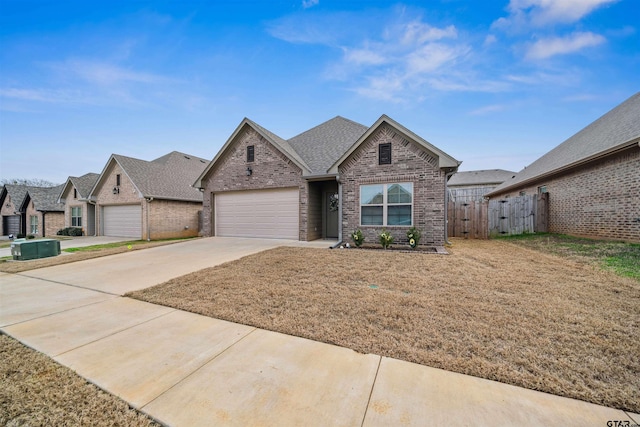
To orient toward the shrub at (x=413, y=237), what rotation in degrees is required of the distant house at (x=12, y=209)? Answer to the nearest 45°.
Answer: approximately 45° to its left

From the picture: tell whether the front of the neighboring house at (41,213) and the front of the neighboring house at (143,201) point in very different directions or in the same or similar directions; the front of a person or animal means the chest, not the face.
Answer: same or similar directions

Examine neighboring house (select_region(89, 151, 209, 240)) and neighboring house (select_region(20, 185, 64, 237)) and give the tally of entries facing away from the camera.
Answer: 0

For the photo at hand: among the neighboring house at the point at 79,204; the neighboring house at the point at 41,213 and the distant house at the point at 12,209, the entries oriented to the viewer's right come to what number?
0

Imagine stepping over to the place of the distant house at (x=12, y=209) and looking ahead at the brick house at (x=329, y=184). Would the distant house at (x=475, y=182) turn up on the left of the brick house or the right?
left

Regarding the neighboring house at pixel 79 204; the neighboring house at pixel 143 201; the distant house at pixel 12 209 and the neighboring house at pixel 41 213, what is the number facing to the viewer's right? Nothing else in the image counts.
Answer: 0

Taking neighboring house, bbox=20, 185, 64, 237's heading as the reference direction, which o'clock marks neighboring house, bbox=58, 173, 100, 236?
neighboring house, bbox=58, 173, 100, 236 is roughly at 10 o'clock from neighboring house, bbox=20, 185, 64, 237.

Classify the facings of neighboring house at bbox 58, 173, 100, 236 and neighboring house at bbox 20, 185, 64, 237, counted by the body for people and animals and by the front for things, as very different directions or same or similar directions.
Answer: same or similar directions

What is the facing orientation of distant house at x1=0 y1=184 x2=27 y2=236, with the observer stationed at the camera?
facing the viewer and to the left of the viewer

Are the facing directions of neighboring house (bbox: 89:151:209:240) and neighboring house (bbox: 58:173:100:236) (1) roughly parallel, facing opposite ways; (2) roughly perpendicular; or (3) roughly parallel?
roughly parallel

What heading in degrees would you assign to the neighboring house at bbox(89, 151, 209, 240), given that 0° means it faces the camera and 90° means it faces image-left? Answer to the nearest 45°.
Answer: approximately 45°

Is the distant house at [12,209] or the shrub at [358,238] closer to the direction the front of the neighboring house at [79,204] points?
the shrub

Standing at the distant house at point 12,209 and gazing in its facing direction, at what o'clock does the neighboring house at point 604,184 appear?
The neighboring house is roughly at 10 o'clock from the distant house.

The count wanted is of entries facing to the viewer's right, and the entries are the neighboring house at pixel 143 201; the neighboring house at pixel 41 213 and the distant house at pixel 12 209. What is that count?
0
